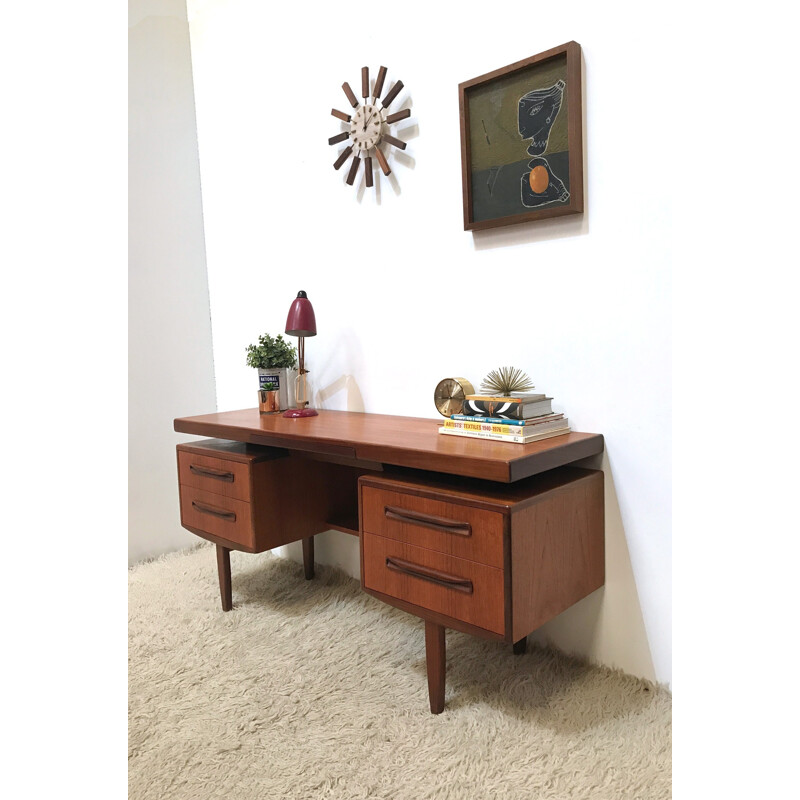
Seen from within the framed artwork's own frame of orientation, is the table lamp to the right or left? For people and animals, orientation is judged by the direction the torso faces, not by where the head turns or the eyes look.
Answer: on its right

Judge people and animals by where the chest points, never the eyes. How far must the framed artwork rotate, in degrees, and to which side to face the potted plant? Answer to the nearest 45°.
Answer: approximately 90° to its right

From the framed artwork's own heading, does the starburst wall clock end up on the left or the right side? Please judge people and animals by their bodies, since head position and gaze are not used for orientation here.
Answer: on its right

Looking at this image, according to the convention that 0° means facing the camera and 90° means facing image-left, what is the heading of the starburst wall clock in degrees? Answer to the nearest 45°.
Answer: approximately 45°
